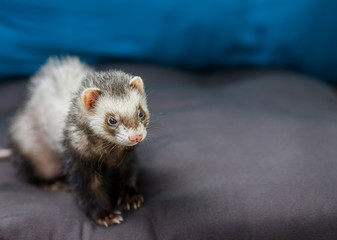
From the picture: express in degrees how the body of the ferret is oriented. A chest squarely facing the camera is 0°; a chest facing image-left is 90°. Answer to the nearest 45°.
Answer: approximately 315°
